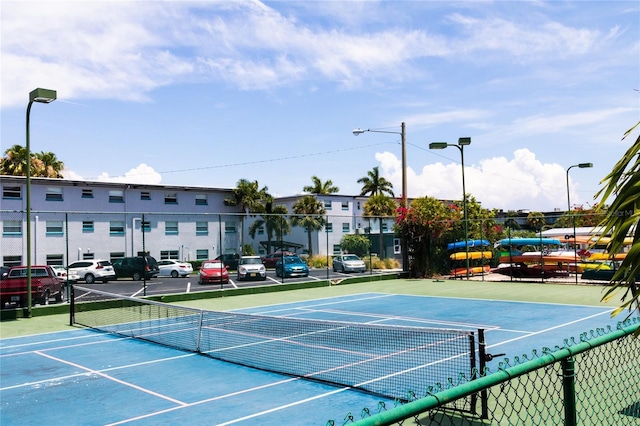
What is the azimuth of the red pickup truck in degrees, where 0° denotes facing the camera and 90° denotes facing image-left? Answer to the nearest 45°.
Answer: approximately 225°

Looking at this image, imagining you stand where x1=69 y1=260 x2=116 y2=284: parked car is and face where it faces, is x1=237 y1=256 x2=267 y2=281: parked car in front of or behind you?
behind

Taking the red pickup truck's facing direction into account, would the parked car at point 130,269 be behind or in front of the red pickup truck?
in front

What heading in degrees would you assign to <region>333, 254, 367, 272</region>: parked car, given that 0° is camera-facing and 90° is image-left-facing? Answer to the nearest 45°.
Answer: approximately 315°

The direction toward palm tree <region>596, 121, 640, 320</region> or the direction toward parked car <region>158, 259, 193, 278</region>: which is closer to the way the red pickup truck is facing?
the parked car
